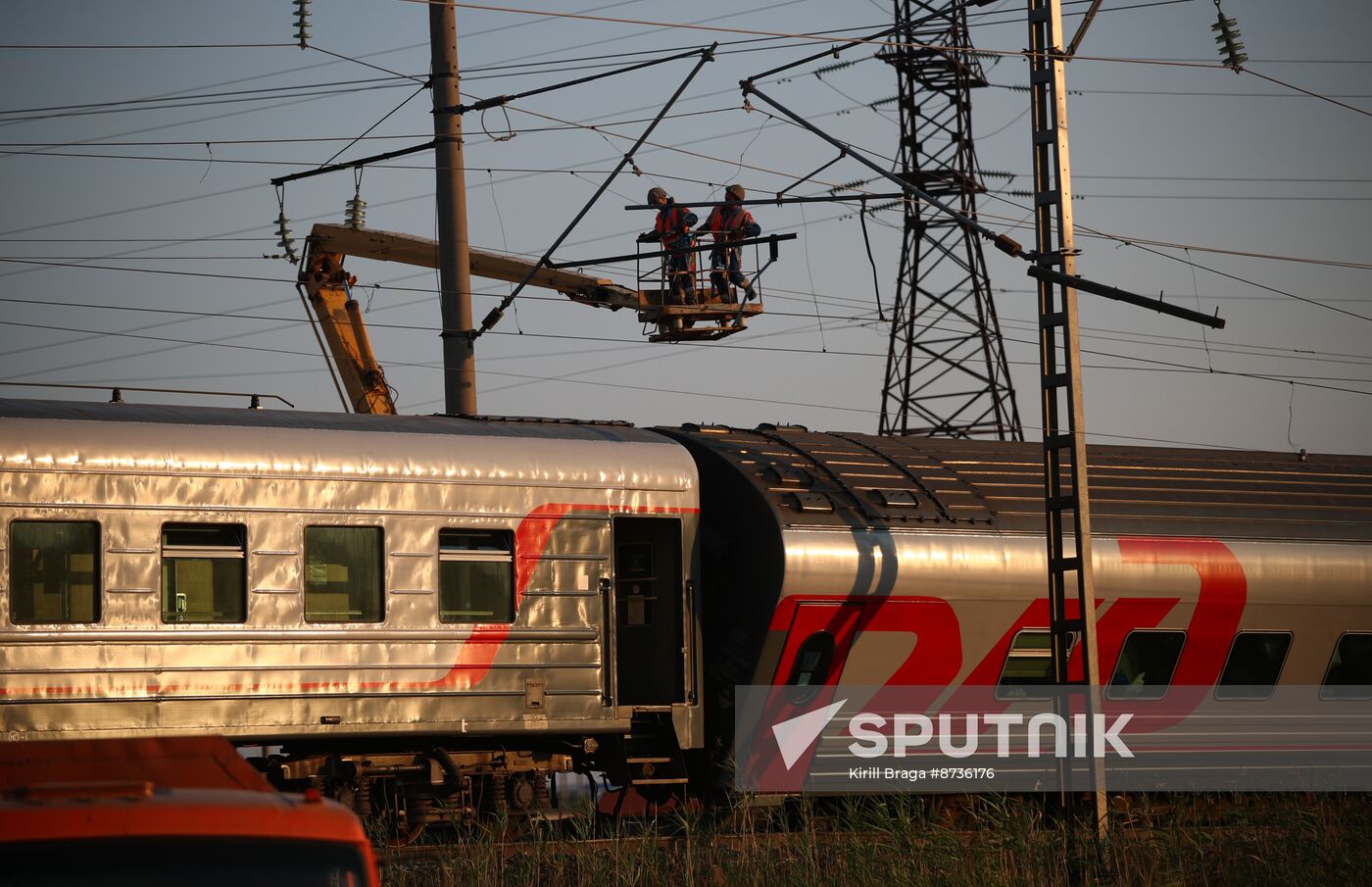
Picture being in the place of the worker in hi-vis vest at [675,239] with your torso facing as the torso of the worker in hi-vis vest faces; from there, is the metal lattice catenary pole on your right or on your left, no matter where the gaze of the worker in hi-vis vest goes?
on your left

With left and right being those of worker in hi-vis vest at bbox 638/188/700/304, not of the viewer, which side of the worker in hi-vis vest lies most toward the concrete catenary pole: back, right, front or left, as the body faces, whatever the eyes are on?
front

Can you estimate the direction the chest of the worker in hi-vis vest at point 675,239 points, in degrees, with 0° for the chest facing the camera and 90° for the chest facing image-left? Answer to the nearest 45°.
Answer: approximately 45°

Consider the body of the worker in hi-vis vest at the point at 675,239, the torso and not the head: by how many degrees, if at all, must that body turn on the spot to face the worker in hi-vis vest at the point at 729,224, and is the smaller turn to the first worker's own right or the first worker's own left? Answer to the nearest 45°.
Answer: approximately 135° to the first worker's own left

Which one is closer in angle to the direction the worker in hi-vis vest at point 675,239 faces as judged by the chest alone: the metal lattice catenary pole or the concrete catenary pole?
the concrete catenary pole
